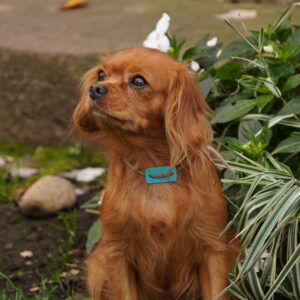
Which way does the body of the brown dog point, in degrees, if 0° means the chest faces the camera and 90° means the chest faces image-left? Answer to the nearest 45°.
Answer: approximately 0°

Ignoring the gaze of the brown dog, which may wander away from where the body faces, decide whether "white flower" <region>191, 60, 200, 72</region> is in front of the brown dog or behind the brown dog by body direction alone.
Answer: behind

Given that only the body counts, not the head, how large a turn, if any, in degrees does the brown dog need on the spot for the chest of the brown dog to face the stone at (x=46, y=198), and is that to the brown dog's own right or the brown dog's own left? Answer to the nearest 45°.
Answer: approximately 135° to the brown dog's own right

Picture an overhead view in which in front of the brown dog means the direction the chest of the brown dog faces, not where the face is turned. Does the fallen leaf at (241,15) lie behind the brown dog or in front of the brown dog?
behind

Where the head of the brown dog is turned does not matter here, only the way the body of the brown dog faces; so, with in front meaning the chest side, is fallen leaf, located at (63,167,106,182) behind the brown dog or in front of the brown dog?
behind

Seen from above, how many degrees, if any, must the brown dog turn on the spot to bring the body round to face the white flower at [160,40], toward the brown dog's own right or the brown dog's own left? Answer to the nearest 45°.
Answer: approximately 180°

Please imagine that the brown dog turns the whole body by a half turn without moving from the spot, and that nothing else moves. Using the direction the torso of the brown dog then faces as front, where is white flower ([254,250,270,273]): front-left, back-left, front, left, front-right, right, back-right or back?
right

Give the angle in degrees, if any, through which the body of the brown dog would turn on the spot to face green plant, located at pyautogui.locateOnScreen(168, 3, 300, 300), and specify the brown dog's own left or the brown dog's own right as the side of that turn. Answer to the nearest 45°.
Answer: approximately 135° to the brown dog's own left
